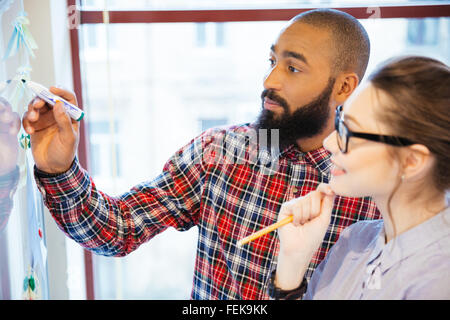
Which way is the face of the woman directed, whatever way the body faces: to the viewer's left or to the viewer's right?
to the viewer's left

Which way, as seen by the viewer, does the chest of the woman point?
to the viewer's left
